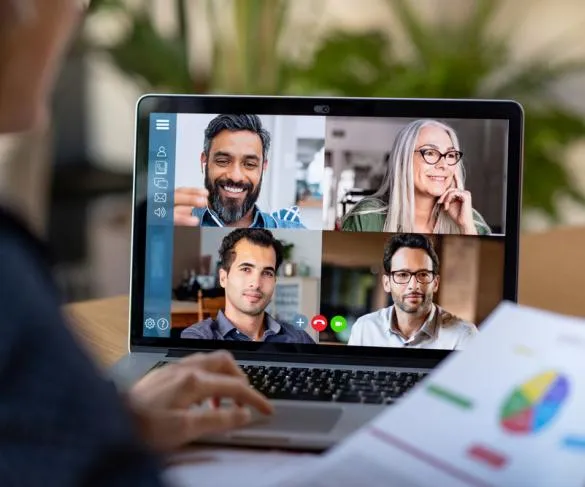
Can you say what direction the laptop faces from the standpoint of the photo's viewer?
facing the viewer

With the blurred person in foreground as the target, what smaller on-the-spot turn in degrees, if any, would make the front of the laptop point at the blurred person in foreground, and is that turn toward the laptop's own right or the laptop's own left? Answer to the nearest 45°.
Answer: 0° — it already faces them
